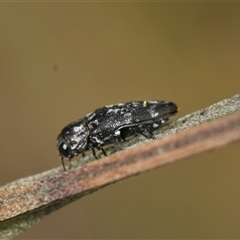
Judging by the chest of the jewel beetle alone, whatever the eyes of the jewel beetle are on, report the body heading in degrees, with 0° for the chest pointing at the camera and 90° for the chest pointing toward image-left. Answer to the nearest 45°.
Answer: approximately 90°
